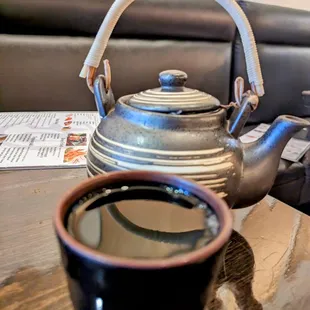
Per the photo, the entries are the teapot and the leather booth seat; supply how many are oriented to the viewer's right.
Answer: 1

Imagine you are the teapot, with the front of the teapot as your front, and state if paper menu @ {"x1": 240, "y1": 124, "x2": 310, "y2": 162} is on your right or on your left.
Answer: on your left

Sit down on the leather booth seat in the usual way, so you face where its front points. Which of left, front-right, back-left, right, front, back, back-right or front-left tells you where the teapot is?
front

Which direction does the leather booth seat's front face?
toward the camera

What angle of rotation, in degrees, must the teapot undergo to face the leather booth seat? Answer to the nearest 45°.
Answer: approximately 90° to its left

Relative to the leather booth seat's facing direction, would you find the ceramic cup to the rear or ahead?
ahead

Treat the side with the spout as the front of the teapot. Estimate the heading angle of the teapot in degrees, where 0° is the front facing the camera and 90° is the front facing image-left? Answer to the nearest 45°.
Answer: approximately 270°

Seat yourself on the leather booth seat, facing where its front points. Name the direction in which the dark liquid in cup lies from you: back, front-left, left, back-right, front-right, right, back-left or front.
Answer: front

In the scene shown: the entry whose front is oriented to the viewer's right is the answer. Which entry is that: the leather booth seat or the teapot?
the teapot

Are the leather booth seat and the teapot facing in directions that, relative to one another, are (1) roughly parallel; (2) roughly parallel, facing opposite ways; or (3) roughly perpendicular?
roughly perpendicular
